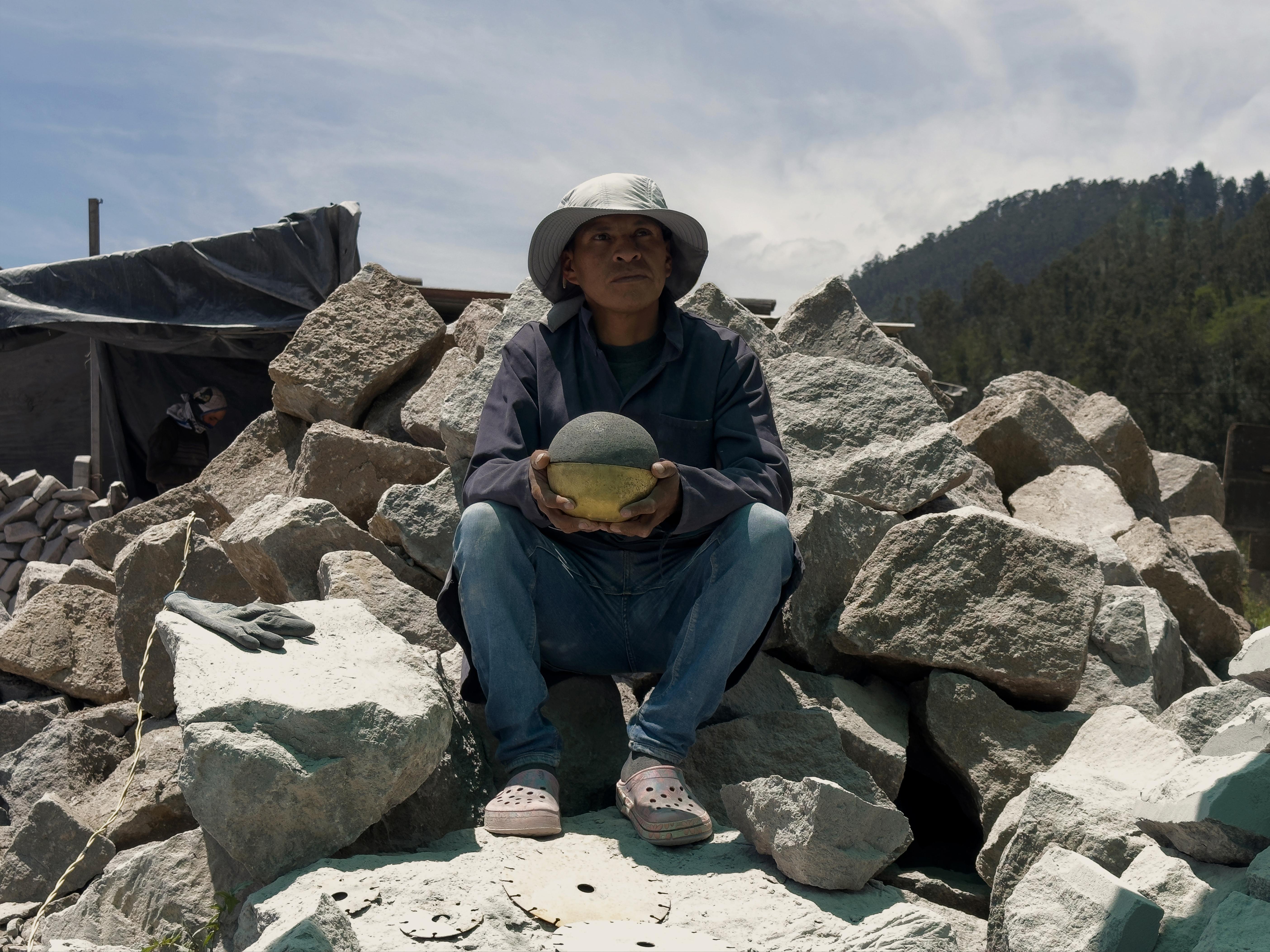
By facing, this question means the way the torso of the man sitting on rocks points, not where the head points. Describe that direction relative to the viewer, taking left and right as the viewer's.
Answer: facing the viewer

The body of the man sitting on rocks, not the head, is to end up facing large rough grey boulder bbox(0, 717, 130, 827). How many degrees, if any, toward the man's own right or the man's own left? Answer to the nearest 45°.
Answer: approximately 135° to the man's own right

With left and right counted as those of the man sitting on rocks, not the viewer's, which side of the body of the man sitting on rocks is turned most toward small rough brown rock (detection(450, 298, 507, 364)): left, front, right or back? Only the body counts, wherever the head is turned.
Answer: back

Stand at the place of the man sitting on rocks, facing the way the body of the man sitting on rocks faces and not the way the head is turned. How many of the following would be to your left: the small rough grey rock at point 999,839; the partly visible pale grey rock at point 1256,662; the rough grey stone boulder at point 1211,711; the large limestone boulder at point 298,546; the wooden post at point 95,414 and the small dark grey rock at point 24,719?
3

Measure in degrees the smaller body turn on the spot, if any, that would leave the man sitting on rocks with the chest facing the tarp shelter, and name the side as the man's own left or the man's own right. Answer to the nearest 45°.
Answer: approximately 135° to the man's own right

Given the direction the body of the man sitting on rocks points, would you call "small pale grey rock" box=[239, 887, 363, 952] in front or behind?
in front

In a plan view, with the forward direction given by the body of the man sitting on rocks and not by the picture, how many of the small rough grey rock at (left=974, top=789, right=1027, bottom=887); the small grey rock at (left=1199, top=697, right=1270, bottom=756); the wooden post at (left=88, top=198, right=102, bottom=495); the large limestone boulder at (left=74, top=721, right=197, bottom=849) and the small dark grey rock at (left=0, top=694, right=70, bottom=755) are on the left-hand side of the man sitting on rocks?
2

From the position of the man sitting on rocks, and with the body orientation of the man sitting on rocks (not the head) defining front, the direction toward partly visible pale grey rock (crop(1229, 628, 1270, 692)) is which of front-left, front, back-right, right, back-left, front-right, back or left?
left

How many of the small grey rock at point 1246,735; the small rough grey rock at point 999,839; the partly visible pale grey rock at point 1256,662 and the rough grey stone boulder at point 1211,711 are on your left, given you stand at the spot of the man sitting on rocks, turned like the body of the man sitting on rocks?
4

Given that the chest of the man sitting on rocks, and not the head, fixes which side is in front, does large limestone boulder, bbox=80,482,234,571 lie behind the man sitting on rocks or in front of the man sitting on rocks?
behind

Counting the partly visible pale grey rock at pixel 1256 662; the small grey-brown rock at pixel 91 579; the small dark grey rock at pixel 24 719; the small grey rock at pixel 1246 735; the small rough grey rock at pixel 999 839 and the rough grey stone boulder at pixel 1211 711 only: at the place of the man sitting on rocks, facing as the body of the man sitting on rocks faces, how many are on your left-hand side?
4

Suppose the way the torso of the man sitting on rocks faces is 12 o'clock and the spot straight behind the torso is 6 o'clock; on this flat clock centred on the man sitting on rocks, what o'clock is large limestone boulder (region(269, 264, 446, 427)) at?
The large limestone boulder is roughly at 5 o'clock from the man sitting on rocks.

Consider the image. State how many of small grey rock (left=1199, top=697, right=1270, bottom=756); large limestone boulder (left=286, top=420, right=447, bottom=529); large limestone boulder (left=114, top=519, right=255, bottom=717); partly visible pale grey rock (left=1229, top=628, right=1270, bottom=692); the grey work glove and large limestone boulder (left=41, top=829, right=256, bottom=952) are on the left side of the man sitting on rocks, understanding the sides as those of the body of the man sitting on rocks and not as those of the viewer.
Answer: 2

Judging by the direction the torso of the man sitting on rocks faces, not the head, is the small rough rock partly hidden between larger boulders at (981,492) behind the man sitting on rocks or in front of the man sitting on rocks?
behind

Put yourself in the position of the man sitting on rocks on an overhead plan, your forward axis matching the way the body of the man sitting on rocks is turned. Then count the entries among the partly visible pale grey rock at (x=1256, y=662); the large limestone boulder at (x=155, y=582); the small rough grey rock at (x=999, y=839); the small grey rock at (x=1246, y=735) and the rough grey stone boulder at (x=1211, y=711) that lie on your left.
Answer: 4

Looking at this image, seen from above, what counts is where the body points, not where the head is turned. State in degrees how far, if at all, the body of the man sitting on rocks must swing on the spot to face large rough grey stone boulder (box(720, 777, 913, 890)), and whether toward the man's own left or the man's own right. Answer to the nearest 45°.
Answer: approximately 45° to the man's own left

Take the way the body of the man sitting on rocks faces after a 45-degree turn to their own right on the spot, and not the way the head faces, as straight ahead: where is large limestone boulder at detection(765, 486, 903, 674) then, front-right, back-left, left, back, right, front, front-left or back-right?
back

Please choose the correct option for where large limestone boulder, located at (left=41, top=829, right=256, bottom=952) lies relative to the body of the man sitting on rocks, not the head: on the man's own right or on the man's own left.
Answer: on the man's own right

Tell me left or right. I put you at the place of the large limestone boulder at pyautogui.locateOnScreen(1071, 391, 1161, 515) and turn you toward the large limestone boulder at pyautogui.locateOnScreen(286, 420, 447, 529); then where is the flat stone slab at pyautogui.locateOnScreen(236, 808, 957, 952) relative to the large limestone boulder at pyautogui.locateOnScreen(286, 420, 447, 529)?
left
